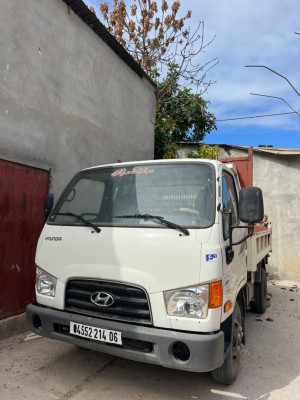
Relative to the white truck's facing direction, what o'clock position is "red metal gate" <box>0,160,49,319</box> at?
The red metal gate is roughly at 3 o'clock from the white truck.
